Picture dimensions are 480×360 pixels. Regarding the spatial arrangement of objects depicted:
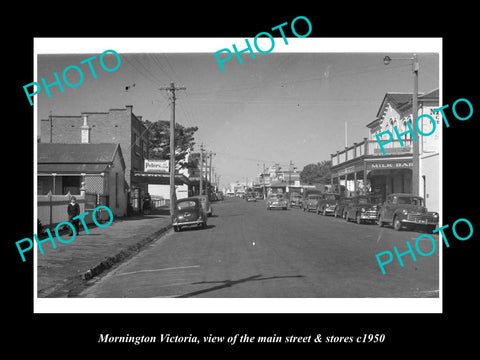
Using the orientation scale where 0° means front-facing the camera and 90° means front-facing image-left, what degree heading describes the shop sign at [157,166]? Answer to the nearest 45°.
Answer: approximately 0°
